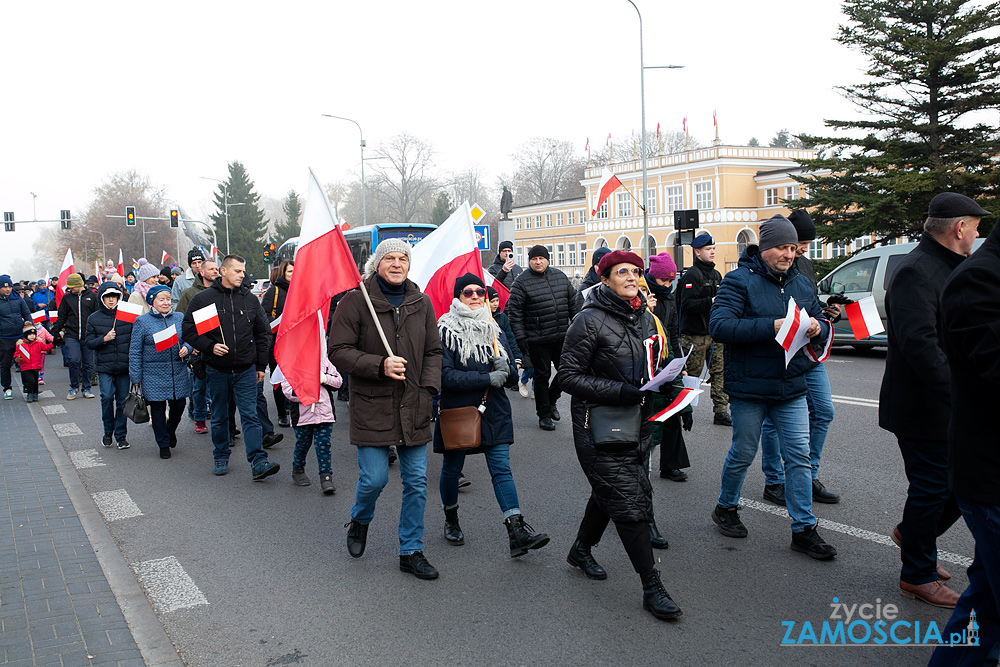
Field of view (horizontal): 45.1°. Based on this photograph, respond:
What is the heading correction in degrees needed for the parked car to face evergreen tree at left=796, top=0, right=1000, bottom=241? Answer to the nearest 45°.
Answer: approximately 90° to its right

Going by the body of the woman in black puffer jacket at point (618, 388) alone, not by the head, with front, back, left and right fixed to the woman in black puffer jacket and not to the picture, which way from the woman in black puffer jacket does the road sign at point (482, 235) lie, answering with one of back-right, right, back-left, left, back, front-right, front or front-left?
back-left

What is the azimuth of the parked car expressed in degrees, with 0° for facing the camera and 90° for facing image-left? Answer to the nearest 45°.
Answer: approximately 90°

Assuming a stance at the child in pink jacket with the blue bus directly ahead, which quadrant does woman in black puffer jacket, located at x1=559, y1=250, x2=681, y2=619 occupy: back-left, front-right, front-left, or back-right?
back-right

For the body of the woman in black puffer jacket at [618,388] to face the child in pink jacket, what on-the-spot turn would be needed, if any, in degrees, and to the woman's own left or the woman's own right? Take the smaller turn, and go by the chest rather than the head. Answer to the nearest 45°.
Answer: approximately 180°

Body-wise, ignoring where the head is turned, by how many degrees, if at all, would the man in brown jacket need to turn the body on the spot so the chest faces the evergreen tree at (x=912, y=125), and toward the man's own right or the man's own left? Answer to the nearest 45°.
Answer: approximately 90° to the man's own left
